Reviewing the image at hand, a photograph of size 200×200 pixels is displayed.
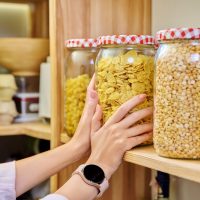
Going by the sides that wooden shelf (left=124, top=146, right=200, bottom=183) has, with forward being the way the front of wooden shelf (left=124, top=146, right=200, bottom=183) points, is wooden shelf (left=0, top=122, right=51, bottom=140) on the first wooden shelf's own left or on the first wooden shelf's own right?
on the first wooden shelf's own right

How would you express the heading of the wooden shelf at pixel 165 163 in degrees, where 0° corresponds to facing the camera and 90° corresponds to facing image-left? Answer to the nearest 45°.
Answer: approximately 45°
